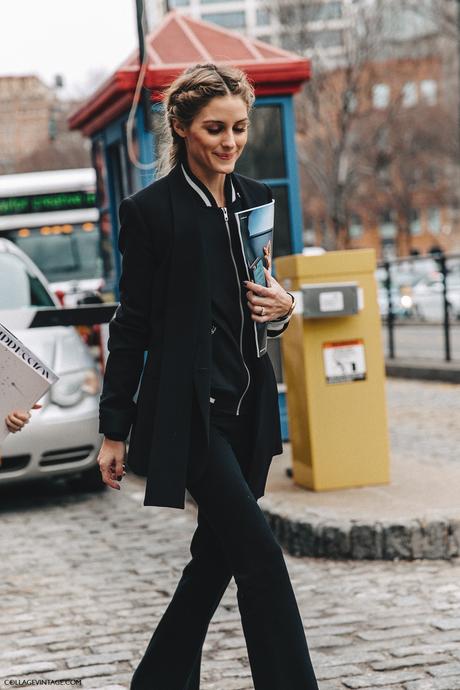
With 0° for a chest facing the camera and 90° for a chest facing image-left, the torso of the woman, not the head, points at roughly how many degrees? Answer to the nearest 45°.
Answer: approximately 315°

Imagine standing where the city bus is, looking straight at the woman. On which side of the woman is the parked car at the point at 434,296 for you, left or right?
left

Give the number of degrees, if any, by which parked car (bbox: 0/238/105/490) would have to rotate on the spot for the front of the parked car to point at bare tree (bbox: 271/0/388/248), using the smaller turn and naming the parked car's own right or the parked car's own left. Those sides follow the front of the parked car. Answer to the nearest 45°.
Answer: approximately 180°

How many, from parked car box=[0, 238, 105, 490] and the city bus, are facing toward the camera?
2

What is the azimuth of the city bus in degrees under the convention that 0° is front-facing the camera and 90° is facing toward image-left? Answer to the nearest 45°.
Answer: approximately 0°

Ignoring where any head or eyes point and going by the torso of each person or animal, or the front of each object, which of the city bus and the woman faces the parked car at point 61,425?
the city bus

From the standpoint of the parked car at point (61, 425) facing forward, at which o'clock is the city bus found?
The city bus is roughly at 6 o'clock from the parked car.

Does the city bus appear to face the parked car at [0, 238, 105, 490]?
yes

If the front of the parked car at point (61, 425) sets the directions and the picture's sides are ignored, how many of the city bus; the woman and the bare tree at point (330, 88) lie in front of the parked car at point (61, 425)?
1

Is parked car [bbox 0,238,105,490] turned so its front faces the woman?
yes

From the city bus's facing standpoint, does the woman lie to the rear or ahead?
ahead

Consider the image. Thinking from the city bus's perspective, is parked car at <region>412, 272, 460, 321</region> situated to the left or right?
on its left
